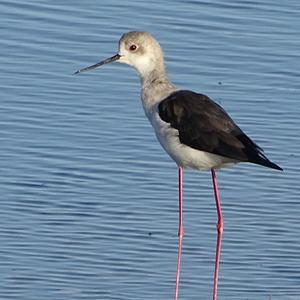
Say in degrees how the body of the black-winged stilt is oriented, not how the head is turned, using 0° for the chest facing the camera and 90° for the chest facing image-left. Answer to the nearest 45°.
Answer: approximately 90°
